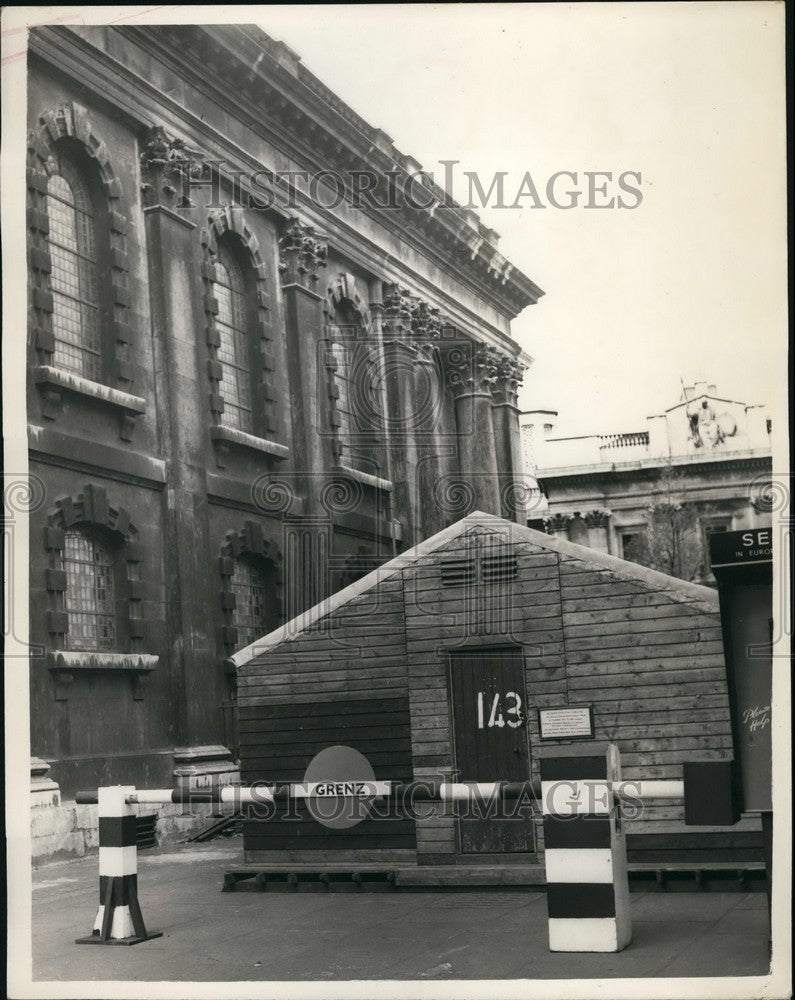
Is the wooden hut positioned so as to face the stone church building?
no

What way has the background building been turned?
toward the camera

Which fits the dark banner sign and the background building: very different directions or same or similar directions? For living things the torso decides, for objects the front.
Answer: same or similar directions

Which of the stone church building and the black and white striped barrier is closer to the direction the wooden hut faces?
the black and white striped barrier

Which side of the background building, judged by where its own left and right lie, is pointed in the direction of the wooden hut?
front

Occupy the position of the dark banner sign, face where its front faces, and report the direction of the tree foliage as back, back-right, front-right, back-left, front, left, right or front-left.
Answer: back

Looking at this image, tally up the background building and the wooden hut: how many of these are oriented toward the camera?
2

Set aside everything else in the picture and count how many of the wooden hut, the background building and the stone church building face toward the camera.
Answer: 2

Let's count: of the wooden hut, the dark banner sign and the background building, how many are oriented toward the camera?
3

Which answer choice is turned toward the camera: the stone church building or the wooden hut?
the wooden hut

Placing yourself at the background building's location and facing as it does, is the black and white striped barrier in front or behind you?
in front

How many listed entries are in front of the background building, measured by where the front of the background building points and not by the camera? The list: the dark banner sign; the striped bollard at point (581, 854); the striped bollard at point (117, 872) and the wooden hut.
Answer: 4

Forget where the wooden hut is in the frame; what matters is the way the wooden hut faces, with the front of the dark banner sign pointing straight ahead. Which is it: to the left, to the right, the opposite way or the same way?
the same way

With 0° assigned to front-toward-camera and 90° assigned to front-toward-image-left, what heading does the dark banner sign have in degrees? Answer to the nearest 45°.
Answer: approximately 0°

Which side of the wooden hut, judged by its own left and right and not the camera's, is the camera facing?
front

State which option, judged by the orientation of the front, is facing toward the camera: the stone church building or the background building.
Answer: the background building

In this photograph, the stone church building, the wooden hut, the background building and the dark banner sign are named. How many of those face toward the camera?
3
